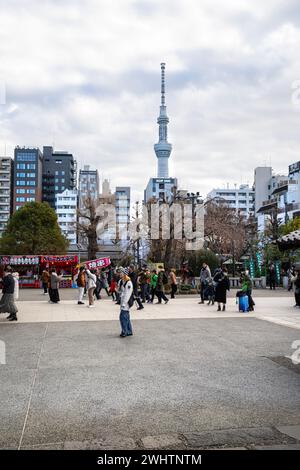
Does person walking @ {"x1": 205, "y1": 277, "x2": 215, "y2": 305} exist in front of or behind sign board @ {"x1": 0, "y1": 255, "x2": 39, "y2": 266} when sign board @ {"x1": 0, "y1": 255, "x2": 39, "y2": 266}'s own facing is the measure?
in front

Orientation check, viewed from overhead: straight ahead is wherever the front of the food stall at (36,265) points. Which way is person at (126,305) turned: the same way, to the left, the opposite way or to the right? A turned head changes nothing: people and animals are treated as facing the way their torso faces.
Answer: to the right

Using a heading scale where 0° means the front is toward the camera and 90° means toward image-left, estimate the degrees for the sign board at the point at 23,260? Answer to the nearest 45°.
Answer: approximately 0°

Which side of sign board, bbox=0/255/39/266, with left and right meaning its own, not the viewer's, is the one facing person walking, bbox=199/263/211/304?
front

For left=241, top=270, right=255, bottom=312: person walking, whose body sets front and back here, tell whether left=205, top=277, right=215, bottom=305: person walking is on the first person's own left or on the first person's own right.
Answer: on the first person's own right

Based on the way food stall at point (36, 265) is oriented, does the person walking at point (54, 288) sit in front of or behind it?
in front
